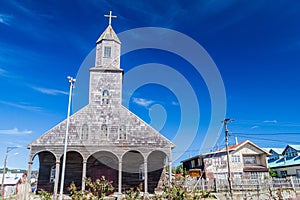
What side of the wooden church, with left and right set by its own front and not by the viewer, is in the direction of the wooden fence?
left

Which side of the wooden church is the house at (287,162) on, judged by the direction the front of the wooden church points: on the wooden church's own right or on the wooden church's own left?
on the wooden church's own left

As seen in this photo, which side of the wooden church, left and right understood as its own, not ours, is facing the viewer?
front
